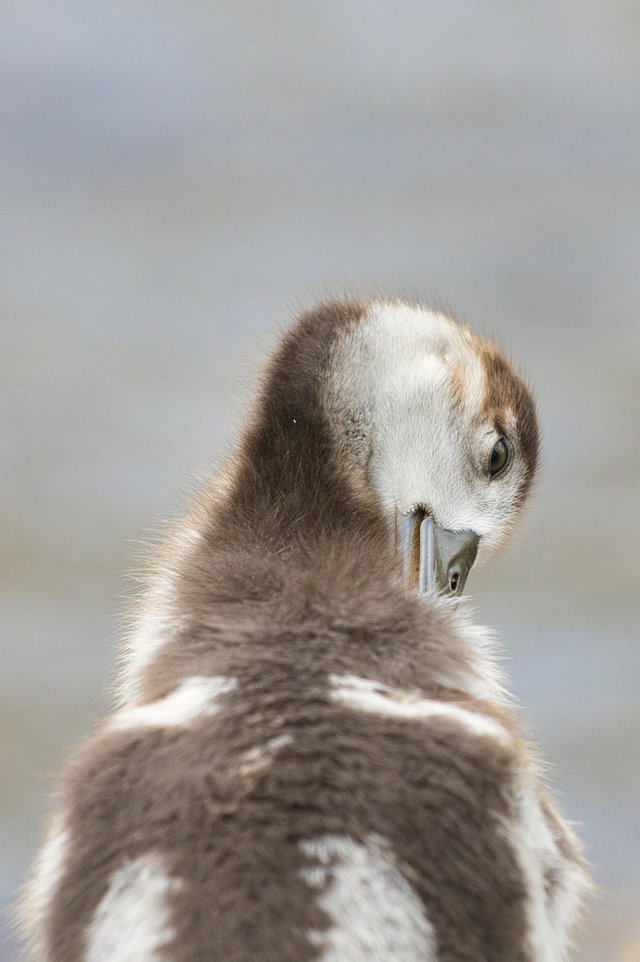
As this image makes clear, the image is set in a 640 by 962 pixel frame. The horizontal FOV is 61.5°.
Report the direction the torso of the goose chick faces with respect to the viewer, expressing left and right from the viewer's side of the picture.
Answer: facing away from the viewer
